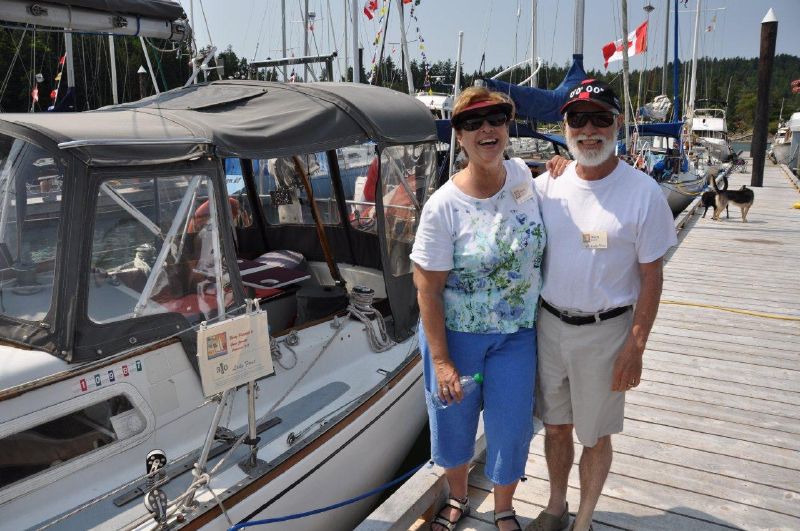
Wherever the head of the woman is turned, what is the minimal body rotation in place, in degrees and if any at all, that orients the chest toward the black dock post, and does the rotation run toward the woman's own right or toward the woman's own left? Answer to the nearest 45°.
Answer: approximately 135° to the woman's own left

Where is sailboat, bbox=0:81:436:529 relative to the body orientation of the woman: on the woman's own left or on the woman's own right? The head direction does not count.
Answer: on the woman's own right

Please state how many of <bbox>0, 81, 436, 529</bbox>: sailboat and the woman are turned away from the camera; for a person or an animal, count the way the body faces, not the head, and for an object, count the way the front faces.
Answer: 0

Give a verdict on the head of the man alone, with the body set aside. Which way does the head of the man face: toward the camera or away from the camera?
toward the camera

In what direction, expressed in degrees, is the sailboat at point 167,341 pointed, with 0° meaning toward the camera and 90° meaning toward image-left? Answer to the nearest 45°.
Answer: approximately 45°

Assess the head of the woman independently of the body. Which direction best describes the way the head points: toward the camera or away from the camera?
toward the camera

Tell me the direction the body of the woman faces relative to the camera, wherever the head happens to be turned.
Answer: toward the camera
